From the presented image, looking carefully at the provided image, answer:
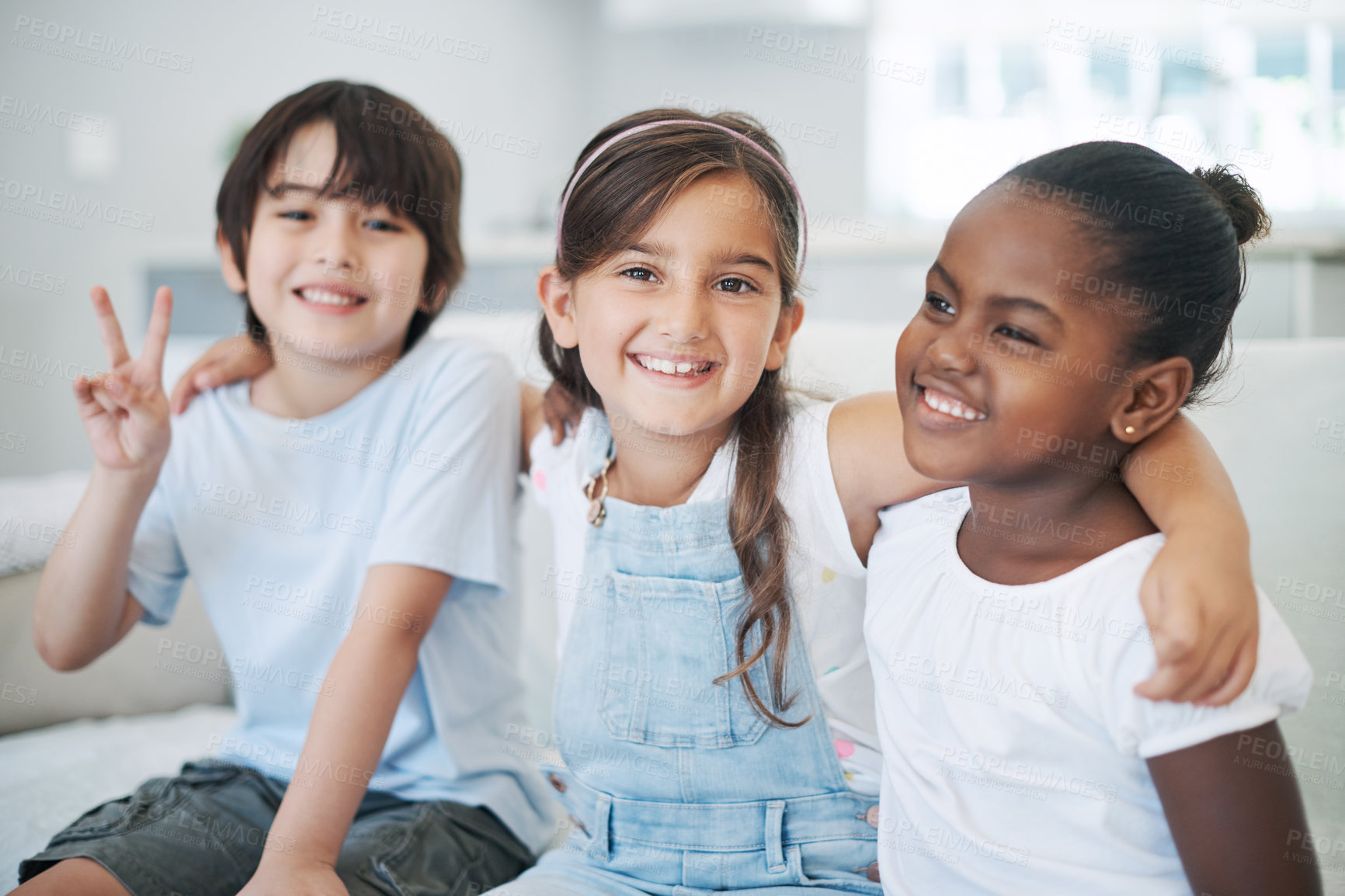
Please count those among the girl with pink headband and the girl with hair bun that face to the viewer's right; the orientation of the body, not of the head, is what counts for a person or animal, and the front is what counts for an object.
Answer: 0

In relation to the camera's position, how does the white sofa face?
facing the viewer

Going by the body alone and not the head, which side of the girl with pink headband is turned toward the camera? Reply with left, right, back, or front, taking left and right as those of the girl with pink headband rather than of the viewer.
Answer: front
